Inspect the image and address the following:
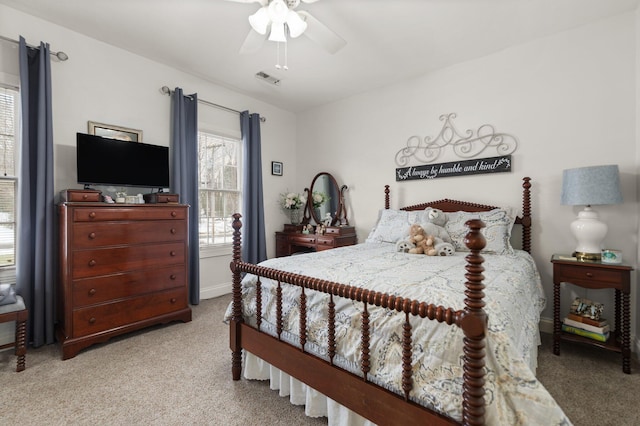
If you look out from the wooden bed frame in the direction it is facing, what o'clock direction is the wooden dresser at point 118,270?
The wooden dresser is roughly at 2 o'clock from the wooden bed frame.

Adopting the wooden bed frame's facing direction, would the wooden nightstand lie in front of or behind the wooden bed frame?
behind

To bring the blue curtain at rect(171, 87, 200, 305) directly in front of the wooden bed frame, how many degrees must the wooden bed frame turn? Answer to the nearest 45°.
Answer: approximately 90° to its right

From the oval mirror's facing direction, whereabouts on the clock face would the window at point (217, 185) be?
The window is roughly at 1 o'clock from the oval mirror.

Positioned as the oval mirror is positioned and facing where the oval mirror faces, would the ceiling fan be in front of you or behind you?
in front

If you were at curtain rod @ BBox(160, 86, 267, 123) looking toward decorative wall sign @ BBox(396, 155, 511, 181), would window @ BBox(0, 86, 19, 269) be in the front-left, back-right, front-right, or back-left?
back-right

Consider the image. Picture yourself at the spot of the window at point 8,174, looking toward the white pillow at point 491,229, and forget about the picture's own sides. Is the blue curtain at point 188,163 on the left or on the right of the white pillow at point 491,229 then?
left

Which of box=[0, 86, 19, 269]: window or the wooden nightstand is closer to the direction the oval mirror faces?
the window

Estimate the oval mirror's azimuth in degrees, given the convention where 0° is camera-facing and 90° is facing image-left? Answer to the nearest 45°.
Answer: approximately 45°

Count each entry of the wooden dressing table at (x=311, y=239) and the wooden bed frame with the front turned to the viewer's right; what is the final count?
0

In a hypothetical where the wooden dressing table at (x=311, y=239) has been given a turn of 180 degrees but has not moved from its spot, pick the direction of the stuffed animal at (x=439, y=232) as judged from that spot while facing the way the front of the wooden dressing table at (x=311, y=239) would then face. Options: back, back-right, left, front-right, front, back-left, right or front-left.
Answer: right

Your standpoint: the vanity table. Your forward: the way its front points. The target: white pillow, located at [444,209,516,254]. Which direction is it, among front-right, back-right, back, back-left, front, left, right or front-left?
left

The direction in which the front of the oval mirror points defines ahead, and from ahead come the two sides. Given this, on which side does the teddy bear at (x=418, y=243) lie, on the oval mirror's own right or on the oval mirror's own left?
on the oval mirror's own left
